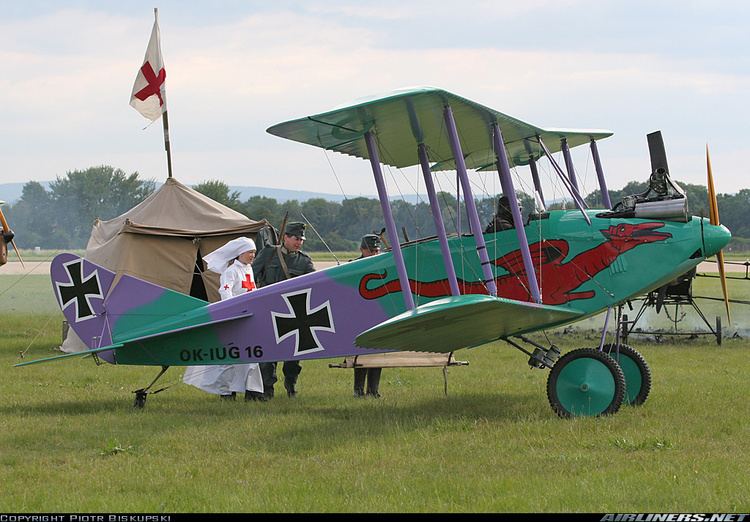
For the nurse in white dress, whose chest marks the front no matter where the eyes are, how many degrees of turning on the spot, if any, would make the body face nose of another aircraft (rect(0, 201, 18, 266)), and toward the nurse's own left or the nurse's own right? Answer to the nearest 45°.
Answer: approximately 180°

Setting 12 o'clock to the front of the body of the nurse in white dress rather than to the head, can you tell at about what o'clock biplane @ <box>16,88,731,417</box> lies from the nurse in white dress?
The biplane is roughly at 12 o'clock from the nurse in white dress.

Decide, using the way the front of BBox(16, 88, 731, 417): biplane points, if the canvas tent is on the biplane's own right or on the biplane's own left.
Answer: on the biplane's own left

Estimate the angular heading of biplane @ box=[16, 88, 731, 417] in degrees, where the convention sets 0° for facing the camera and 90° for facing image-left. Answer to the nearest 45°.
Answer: approximately 270°

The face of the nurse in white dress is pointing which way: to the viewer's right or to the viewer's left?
to the viewer's right

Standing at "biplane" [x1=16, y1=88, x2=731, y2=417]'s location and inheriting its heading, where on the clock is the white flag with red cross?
The white flag with red cross is roughly at 8 o'clock from the biplane.

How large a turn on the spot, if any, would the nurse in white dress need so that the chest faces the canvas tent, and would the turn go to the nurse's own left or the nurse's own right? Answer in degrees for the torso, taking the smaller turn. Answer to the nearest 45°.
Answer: approximately 135° to the nurse's own left

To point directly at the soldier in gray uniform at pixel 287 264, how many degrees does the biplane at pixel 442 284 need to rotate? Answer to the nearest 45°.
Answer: approximately 135° to its left

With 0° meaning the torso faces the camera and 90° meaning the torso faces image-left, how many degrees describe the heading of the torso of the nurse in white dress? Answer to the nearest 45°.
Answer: approximately 315°

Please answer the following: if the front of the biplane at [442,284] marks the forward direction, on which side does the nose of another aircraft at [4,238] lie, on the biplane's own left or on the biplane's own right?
on the biplane's own left
